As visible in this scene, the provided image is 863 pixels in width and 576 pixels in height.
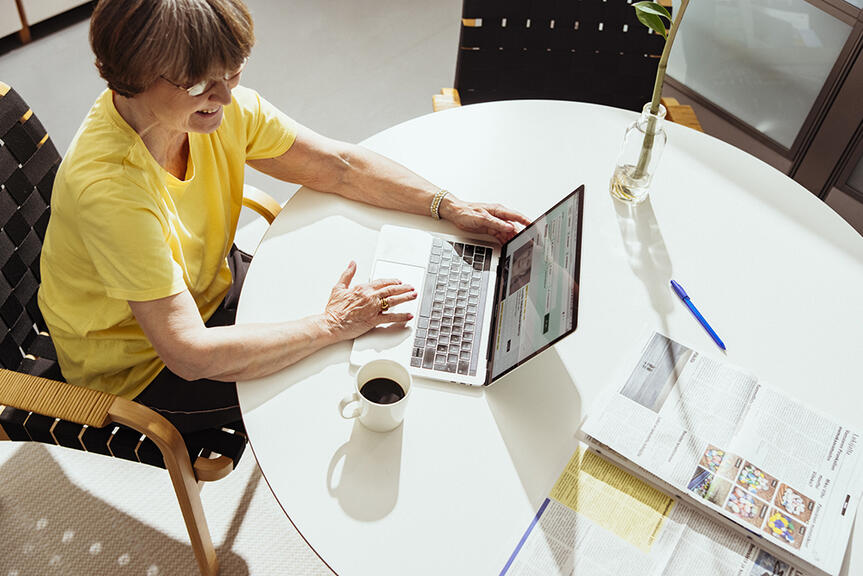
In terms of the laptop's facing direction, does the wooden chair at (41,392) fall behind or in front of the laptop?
in front

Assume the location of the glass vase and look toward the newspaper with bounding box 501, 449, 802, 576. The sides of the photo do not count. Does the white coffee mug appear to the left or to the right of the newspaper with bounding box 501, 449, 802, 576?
right

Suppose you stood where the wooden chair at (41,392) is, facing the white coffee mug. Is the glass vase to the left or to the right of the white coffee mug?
left

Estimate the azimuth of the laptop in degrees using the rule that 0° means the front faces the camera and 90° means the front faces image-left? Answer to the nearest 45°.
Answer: approximately 90°

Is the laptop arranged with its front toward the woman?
yes
